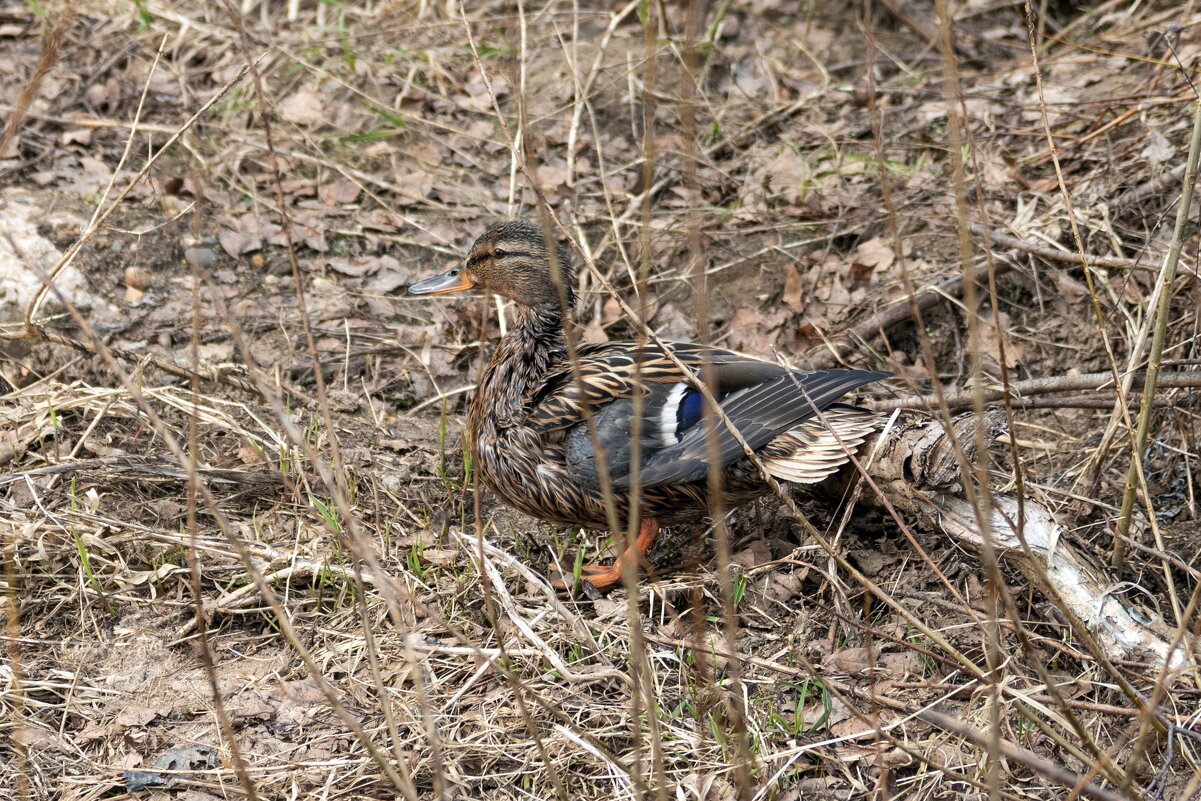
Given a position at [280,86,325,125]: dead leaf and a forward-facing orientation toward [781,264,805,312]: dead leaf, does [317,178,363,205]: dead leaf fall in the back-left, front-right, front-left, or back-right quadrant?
front-right

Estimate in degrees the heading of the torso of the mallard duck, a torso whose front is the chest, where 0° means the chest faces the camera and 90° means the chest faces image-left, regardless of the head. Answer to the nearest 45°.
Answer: approximately 90°

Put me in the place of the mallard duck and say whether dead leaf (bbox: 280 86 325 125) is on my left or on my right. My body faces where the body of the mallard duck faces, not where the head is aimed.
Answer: on my right

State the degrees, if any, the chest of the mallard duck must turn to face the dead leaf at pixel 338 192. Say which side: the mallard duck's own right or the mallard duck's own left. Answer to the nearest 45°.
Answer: approximately 45° to the mallard duck's own right

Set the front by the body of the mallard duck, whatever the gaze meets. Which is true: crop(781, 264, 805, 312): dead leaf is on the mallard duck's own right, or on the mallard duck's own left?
on the mallard duck's own right
